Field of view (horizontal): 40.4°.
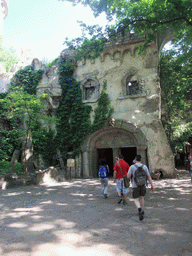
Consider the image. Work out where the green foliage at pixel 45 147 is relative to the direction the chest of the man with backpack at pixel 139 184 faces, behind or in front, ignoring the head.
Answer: in front

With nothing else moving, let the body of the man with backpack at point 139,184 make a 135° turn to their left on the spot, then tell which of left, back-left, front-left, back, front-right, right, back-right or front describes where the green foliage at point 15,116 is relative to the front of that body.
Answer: right

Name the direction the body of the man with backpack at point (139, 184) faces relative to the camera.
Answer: away from the camera

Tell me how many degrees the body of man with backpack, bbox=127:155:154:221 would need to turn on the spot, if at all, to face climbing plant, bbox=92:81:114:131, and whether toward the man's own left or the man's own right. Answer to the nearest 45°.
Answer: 0° — they already face it

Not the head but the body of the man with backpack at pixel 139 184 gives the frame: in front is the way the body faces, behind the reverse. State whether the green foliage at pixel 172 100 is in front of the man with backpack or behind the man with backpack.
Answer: in front

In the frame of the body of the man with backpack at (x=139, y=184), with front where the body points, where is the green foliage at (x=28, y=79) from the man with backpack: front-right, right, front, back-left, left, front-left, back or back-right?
front-left

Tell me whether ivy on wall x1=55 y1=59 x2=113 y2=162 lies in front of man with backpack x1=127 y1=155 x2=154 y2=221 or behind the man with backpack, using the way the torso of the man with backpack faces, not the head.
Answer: in front
